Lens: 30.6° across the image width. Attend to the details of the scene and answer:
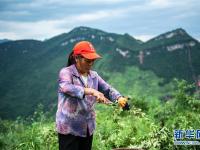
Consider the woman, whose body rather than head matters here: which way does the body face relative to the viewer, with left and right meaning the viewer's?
facing the viewer and to the right of the viewer

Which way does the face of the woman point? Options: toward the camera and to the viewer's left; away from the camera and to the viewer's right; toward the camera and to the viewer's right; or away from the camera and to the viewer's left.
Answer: toward the camera and to the viewer's right
